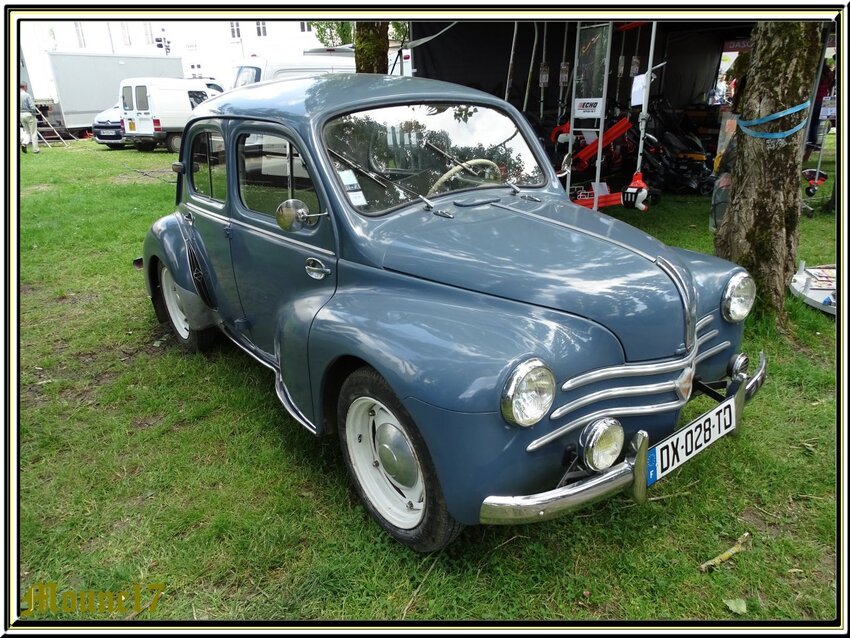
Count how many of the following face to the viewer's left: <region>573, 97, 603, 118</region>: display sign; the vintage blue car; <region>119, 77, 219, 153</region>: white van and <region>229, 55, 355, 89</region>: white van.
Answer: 1

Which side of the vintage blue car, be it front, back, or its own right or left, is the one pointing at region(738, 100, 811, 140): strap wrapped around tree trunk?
left

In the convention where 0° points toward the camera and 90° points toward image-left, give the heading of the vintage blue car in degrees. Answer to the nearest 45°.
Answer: approximately 315°

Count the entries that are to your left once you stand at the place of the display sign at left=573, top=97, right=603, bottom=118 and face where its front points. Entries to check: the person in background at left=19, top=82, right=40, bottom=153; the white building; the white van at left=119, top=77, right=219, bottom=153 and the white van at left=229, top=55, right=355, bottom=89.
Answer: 0

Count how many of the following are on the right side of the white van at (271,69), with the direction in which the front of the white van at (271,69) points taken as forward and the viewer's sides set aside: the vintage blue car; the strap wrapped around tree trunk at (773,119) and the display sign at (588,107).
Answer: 0

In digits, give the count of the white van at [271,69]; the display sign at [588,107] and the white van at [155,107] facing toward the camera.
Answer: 1

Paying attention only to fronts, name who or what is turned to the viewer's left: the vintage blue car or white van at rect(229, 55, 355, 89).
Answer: the white van

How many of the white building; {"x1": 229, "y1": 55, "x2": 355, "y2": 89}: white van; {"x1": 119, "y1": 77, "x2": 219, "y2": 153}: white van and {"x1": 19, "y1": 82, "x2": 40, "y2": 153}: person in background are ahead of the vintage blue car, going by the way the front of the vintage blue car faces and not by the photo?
0

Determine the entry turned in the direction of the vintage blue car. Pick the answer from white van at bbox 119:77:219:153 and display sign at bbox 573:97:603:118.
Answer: the display sign

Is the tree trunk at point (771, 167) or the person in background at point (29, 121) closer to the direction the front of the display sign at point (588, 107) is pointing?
the tree trunk

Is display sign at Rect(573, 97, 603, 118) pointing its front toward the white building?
no

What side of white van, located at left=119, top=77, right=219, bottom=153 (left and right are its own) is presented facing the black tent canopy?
right

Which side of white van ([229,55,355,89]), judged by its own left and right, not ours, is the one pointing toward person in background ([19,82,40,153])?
front

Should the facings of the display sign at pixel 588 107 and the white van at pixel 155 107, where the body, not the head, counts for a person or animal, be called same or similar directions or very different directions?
very different directions

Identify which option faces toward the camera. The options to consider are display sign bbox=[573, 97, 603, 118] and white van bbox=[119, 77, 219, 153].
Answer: the display sign

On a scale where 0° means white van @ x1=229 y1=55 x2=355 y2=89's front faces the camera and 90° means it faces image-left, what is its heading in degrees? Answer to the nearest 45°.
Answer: approximately 90°

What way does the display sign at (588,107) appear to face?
toward the camera

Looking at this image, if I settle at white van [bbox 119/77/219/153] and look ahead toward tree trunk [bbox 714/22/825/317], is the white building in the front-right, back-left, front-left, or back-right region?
back-left

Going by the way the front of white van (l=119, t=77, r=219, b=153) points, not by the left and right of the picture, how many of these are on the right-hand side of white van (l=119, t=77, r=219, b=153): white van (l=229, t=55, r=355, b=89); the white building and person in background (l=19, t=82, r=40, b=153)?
1
